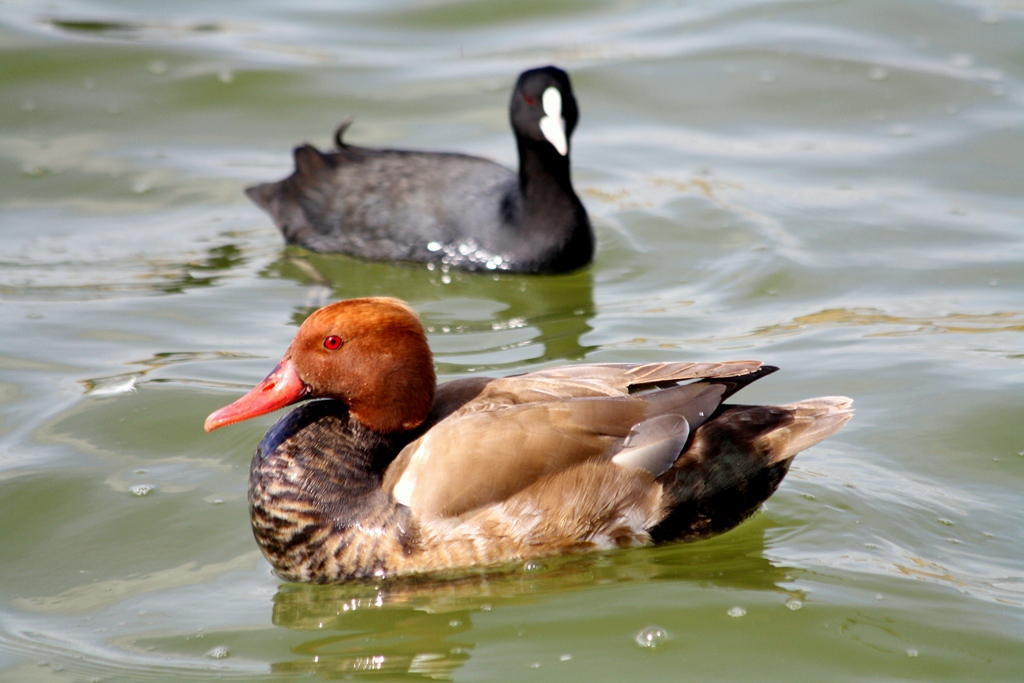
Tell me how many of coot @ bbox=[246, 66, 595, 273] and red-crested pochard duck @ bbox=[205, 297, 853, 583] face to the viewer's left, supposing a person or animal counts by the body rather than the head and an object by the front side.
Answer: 1

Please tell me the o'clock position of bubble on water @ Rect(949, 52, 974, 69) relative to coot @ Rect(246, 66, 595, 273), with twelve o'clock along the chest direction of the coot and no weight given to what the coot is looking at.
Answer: The bubble on water is roughly at 11 o'clock from the coot.

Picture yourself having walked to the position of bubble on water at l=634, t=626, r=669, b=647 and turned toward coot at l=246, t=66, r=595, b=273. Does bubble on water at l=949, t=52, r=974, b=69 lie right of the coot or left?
right

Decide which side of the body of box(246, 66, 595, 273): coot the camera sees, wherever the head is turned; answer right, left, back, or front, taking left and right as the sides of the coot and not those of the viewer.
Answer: right

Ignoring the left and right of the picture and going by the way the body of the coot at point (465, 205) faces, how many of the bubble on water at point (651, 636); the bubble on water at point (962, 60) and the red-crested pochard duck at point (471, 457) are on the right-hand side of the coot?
2

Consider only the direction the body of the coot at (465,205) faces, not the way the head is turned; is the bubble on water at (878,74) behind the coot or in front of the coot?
in front

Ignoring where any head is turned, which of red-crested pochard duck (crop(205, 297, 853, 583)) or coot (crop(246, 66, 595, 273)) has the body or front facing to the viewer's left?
the red-crested pochard duck

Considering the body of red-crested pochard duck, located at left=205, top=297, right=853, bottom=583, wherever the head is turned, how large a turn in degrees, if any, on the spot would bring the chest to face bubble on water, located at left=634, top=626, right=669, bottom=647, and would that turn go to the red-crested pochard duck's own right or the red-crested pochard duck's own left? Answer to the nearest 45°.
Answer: approximately 135° to the red-crested pochard duck's own left

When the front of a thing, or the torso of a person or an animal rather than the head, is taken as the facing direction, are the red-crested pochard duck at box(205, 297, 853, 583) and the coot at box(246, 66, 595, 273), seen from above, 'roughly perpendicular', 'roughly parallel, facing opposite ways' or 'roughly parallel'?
roughly parallel, facing opposite ways

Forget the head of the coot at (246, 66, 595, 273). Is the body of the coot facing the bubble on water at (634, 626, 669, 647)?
no

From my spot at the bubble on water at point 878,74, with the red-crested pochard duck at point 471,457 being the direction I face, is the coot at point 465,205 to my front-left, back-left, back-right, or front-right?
front-right

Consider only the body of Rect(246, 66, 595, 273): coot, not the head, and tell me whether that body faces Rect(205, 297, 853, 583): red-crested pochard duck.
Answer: no

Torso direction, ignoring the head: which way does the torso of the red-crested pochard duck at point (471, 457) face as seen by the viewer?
to the viewer's left

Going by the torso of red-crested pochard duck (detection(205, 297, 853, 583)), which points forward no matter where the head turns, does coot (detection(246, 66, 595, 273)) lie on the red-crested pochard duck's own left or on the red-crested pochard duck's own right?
on the red-crested pochard duck's own right

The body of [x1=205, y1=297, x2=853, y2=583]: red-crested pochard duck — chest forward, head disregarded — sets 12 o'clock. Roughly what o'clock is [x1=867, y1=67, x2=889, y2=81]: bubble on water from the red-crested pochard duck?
The bubble on water is roughly at 4 o'clock from the red-crested pochard duck.

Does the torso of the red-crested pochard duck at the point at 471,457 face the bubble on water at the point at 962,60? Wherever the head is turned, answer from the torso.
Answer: no

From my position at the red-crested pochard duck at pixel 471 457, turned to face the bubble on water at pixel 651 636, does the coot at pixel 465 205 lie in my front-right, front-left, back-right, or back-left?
back-left
